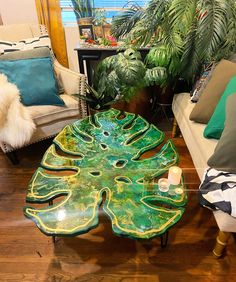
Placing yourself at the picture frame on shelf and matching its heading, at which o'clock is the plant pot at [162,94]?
The plant pot is roughly at 10 o'clock from the picture frame on shelf.

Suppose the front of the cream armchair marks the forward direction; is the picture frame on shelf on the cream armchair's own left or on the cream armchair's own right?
on the cream armchair's own left

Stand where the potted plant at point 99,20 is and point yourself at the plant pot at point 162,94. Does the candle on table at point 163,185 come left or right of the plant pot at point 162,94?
right

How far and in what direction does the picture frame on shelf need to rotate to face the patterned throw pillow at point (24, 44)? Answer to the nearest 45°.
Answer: approximately 45° to its right

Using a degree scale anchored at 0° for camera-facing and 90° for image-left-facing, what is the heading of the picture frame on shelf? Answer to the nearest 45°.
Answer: approximately 0°

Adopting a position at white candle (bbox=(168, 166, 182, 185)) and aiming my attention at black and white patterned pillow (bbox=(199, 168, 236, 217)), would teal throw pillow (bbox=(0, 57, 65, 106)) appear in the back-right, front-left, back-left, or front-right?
back-left

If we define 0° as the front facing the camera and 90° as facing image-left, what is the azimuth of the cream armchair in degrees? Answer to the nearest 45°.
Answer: approximately 315°

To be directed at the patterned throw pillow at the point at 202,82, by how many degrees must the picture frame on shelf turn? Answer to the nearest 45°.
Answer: approximately 45° to its left
